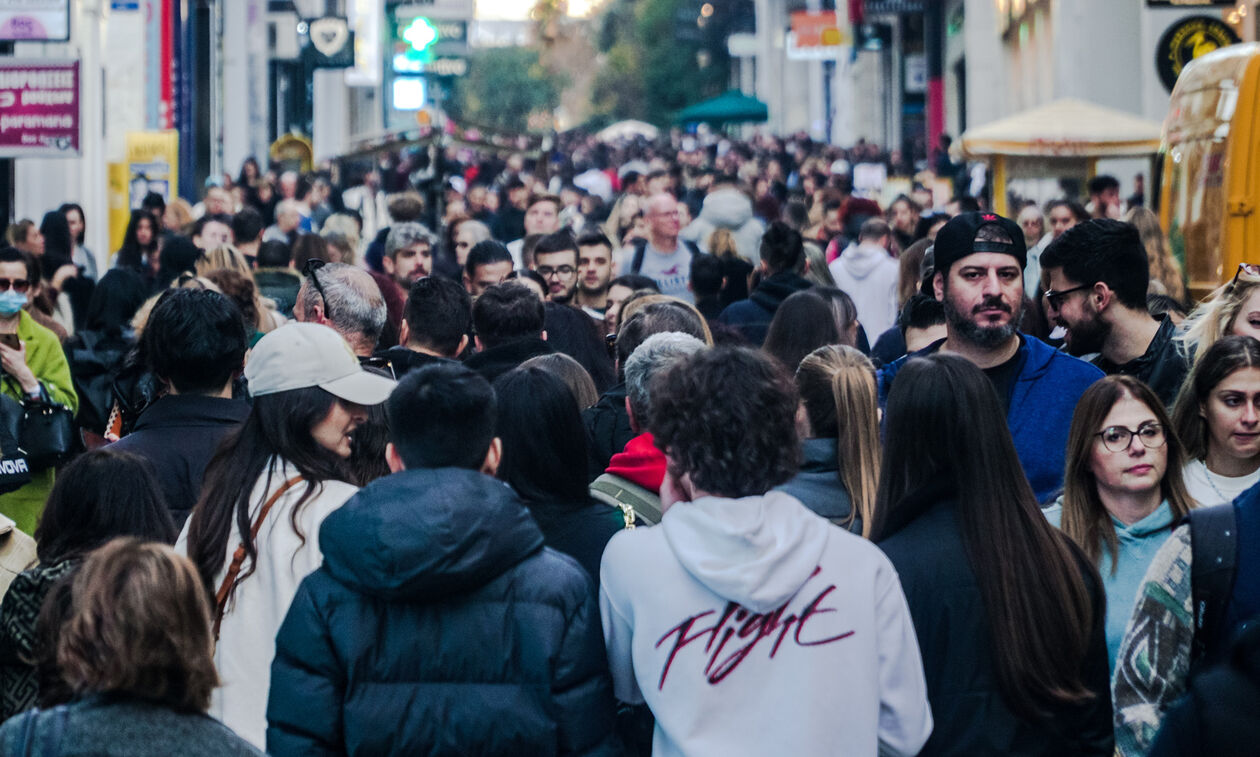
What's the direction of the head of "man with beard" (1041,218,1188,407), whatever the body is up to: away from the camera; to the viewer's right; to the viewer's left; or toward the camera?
to the viewer's left

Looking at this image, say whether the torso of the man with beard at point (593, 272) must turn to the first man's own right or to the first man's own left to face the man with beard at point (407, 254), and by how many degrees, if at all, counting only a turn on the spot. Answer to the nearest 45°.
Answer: approximately 90° to the first man's own right

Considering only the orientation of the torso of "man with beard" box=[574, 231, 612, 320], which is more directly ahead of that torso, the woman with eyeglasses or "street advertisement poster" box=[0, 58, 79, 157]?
the woman with eyeglasses

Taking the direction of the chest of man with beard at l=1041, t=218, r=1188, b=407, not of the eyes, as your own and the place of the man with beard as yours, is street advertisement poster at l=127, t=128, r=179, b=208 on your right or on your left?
on your right
